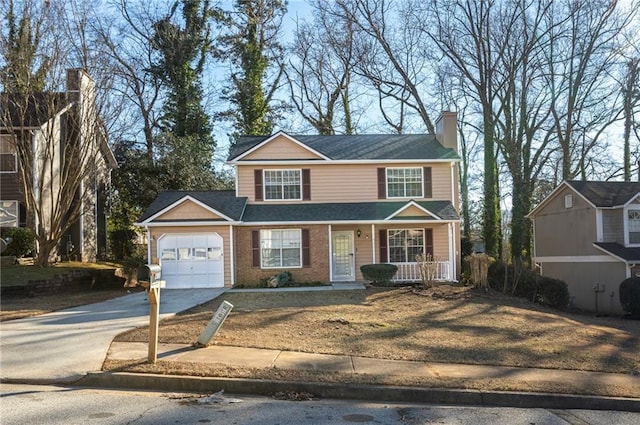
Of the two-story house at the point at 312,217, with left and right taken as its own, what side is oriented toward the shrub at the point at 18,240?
right

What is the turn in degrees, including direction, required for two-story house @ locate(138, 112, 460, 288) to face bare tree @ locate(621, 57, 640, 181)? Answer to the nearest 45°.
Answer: approximately 135° to its left

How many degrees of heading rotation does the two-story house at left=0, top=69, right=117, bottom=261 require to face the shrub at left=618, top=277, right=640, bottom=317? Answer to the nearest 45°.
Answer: approximately 90° to its left

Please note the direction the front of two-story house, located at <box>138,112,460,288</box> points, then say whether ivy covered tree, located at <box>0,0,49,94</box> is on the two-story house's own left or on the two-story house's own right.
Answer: on the two-story house's own right

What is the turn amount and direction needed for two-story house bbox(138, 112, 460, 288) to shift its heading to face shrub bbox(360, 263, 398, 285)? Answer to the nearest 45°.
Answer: approximately 45° to its left

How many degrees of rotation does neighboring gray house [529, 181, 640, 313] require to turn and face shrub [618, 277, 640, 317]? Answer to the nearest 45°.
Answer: approximately 45° to its right

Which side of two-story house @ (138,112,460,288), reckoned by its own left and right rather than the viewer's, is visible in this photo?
front

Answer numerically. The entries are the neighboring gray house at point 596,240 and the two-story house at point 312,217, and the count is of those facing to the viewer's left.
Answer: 0

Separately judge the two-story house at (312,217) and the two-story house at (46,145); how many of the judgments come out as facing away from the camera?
0

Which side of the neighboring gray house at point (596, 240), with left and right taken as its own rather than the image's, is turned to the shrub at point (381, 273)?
right

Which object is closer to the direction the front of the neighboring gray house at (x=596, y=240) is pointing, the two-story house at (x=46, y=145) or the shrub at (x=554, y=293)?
the shrub

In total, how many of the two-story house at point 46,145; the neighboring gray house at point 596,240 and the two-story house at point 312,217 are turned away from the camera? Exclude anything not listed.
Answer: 0

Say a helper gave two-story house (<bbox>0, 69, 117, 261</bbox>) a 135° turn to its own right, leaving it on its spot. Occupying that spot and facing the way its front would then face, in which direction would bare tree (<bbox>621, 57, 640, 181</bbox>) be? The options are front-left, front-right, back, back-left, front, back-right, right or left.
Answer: right

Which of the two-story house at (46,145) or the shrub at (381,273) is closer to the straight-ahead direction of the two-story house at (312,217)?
the shrub
